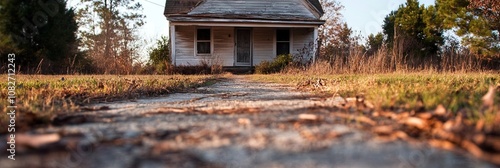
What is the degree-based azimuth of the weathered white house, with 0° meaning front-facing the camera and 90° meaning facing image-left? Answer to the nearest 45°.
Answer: approximately 0°

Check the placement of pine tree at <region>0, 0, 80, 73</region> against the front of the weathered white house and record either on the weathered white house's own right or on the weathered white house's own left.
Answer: on the weathered white house's own right

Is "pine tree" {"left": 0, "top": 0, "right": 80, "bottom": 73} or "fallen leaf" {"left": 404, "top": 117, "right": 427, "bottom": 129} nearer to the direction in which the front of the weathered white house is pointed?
the fallen leaf

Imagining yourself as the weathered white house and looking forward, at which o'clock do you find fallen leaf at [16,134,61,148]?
The fallen leaf is roughly at 12 o'clock from the weathered white house.

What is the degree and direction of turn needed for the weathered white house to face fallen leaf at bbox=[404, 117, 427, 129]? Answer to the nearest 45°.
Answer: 0° — it already faces it

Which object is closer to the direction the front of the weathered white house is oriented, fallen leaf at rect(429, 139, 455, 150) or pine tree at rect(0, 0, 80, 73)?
the fallen leaf

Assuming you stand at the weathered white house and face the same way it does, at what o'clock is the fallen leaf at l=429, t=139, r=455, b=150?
The fallen leaf is roughly at 12 o'clock from the weathered white house.
